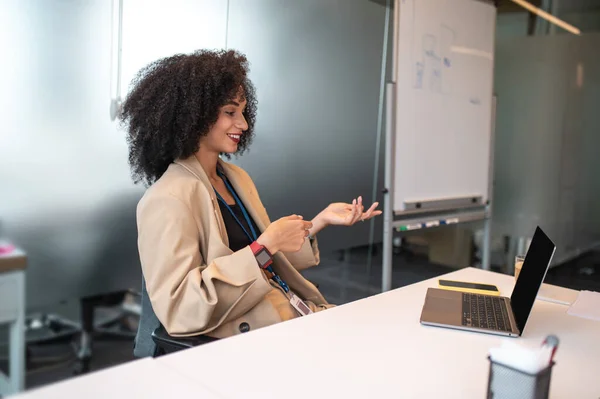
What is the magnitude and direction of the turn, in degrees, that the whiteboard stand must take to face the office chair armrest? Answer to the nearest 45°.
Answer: approximately 45° to its right

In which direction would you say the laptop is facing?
to the viewer's left

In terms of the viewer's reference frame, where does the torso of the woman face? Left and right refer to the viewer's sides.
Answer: facing the viewer and to the right of the viewer

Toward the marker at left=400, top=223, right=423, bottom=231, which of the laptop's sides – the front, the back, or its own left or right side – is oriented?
right

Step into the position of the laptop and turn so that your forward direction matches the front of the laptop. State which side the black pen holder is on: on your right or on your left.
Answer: on your left

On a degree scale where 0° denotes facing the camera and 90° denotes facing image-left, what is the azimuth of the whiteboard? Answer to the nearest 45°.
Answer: approximately 315°

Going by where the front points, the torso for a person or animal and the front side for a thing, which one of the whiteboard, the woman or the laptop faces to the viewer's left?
the laptop

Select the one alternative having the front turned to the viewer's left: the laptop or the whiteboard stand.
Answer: the laptop

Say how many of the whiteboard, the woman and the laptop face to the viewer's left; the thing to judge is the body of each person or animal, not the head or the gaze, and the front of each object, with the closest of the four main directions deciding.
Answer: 1

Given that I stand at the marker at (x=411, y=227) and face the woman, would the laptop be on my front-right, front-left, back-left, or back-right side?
front-left
